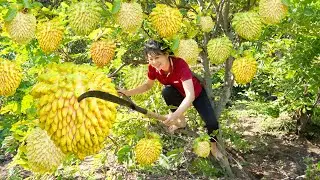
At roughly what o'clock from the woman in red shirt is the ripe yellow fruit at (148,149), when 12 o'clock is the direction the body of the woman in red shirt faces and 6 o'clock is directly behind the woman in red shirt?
The ripe yellow fruit is roughly at 11 o'clock from the woman in red shirt.

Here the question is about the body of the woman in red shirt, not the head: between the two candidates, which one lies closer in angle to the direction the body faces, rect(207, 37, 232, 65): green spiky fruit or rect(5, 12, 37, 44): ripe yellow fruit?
the ripe yellow fruit

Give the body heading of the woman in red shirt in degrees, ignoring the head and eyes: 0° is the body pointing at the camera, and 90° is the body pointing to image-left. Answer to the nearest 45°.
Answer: approximately 45°
